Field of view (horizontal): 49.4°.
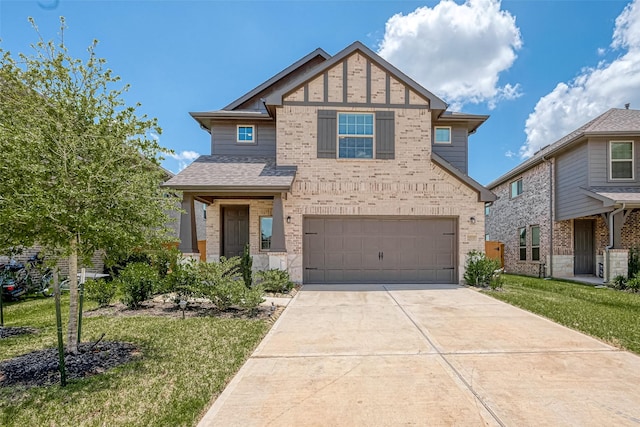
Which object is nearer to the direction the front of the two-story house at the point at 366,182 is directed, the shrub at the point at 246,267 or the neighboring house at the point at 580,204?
the shrub

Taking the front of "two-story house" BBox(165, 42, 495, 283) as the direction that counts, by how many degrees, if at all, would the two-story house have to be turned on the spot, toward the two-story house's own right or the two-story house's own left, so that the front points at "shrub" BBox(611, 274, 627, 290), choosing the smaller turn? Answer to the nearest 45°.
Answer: approximately 90° to the two-story house's own left

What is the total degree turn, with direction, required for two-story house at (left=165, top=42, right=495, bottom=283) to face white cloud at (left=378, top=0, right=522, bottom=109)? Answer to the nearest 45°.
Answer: approximately 135° to its left

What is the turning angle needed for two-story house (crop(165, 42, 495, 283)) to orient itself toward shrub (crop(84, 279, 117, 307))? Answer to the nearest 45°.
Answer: approximately 45° to its right

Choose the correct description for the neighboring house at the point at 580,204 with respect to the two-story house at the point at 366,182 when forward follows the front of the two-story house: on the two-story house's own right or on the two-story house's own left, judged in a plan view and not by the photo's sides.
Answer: on the two-story house's own left

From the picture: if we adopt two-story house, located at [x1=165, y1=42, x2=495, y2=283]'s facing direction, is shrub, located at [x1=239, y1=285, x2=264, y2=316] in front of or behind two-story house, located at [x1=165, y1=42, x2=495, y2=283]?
in front

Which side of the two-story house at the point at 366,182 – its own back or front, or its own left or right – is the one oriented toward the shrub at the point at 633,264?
left

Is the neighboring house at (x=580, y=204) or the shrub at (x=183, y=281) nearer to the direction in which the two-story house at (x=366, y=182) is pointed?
the shrub

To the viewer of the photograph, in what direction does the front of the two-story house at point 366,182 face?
facing the viewer

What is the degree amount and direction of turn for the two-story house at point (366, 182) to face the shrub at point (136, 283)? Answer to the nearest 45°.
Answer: approximately 45° to its right

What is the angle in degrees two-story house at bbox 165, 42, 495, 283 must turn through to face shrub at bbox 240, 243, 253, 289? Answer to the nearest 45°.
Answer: approximately 45° to its right

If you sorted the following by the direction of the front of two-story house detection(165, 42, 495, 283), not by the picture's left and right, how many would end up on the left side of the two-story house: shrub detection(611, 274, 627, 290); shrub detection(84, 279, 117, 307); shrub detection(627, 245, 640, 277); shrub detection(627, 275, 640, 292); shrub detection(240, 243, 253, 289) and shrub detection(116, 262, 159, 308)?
3

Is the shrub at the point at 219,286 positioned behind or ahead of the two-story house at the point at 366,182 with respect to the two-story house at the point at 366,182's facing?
ahead
